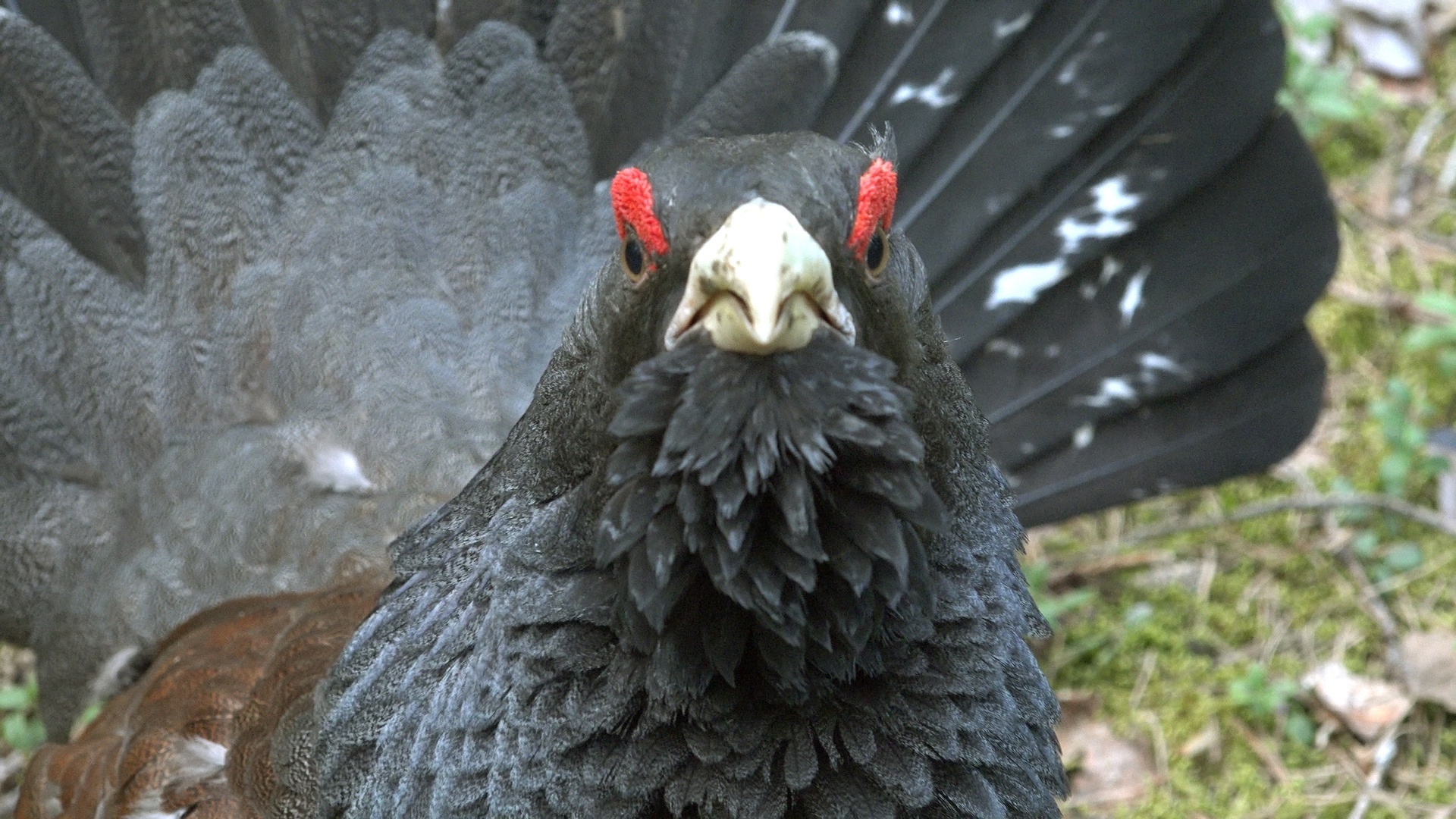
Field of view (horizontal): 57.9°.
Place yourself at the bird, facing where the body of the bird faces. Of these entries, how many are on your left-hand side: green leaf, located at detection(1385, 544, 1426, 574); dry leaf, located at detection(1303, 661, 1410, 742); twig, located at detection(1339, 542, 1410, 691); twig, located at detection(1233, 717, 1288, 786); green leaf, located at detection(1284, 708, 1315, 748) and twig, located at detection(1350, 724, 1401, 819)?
6

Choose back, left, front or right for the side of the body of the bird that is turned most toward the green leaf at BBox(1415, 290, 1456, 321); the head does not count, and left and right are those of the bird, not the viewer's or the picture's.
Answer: left

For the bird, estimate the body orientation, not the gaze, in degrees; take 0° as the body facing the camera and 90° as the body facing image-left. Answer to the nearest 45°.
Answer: approximately 0°

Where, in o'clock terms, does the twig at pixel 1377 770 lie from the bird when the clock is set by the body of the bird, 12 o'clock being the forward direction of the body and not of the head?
The twig is roughly at 9 o'clock from the bird.

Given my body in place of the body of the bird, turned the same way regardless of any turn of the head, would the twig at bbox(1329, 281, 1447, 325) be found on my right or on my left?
on my left

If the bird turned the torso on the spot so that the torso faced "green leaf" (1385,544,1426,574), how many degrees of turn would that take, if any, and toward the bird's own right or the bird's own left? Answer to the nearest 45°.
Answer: approximately 90° to the bird's own left

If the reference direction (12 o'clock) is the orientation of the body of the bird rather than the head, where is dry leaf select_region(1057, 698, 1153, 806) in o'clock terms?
The dry leaf is roughly at 9 o'clock from the bird.

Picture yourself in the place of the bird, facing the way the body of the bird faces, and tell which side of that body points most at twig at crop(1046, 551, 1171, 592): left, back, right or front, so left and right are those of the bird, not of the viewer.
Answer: left
